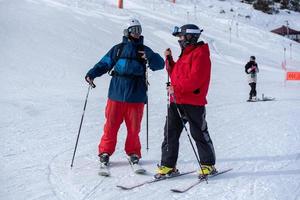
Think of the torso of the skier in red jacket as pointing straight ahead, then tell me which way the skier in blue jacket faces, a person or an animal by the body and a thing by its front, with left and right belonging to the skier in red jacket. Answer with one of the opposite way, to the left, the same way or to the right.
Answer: to the left

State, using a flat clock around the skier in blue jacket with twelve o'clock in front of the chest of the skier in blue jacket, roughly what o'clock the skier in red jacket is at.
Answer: The skier in red jacket is roughly at 10 o'clock from the skier in blue jacket.

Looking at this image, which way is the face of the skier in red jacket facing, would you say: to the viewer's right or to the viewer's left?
to the viewer's left

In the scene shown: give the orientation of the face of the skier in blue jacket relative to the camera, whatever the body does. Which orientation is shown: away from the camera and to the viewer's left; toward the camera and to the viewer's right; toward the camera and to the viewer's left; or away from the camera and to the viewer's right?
toward the camera and to the viewer's right

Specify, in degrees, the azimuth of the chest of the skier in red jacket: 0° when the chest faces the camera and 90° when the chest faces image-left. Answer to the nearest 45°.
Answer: approximately 90°

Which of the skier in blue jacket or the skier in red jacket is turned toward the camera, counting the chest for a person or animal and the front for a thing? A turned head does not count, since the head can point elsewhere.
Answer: the skier in blue jacket

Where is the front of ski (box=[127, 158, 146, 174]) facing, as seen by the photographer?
facing the viewer and to the right of the viewer

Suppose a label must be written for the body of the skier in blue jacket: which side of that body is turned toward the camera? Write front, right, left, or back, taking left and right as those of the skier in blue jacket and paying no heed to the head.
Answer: front
